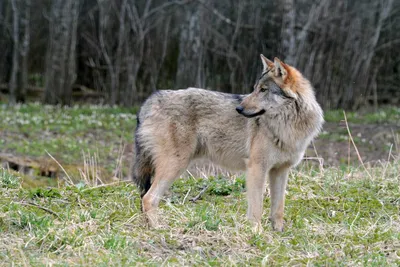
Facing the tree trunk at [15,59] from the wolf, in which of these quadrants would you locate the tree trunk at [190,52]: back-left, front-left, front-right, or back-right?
front-right

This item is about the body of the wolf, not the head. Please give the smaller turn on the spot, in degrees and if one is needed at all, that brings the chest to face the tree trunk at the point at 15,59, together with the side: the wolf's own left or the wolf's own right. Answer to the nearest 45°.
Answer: approximately 135° to the wolf's own left

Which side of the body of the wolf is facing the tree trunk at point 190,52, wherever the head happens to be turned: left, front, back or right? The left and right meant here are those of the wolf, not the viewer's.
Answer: left

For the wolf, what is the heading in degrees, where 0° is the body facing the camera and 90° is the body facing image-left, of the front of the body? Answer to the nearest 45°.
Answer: approximately 270°

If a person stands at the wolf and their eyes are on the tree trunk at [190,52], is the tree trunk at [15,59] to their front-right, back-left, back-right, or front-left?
front-left
